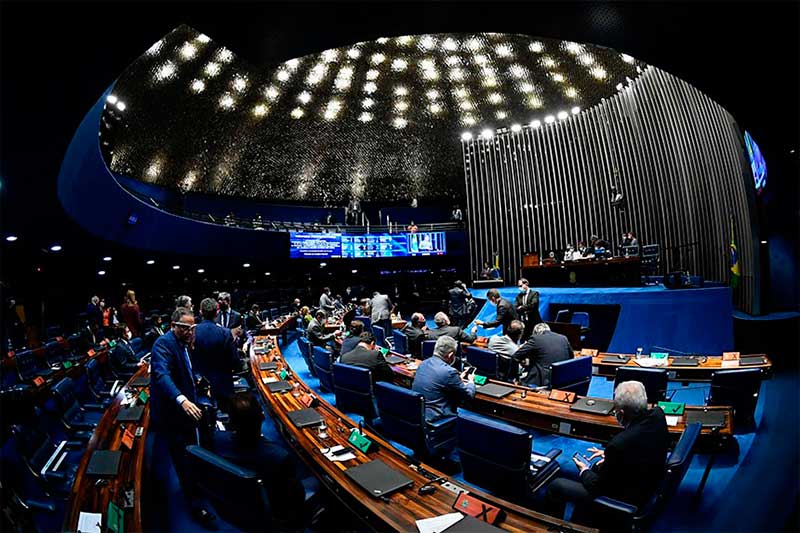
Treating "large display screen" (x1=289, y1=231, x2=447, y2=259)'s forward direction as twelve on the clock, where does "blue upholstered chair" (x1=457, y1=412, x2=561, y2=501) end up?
The blue upholstered chair is roughly at 12 o'clock from the large display screen.

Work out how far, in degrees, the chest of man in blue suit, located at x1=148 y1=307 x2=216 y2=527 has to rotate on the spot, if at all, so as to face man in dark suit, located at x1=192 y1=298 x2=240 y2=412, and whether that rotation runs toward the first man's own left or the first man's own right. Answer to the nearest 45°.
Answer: approximately 135° to the first man's own left

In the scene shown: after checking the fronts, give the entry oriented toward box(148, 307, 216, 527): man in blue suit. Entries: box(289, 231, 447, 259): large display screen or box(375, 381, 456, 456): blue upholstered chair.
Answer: the large display screen

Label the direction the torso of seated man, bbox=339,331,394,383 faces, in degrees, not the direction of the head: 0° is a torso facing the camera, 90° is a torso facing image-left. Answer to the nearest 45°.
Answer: approximately 225°

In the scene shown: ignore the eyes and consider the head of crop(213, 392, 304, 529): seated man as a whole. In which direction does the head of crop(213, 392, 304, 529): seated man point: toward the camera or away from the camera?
away from the camera

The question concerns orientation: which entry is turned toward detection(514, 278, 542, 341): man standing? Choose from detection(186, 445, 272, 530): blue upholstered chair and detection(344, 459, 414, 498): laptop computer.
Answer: the blue upholstered chair

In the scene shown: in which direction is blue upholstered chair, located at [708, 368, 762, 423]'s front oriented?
away from the camera

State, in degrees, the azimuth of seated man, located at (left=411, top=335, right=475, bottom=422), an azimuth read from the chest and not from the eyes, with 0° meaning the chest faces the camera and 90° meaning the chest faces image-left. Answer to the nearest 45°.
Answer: approximately 225°

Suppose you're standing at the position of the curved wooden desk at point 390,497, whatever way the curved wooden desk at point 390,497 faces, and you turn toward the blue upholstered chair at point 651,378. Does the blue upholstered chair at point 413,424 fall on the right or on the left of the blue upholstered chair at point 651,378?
left
